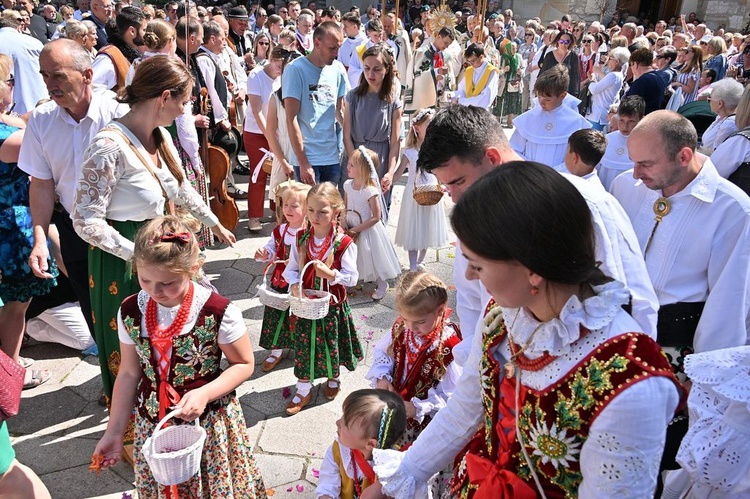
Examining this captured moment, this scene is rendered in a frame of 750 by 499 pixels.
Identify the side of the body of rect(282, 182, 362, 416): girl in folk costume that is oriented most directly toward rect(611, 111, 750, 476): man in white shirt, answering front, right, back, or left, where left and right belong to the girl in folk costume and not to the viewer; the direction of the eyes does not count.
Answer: left

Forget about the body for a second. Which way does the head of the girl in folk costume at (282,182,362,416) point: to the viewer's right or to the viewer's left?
to the viewer's left

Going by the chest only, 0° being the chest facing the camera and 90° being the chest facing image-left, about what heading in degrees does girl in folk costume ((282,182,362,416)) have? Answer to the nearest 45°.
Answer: approximately 45°

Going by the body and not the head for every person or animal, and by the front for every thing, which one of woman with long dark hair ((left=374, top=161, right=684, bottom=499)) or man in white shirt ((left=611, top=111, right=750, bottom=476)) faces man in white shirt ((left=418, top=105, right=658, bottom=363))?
man in white shirt ((left=611, top=111, right=750, bottom=476))

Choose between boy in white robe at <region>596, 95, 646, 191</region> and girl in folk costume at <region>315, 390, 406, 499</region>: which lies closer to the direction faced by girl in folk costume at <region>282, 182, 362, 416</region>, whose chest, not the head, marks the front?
the girl in folk costume
